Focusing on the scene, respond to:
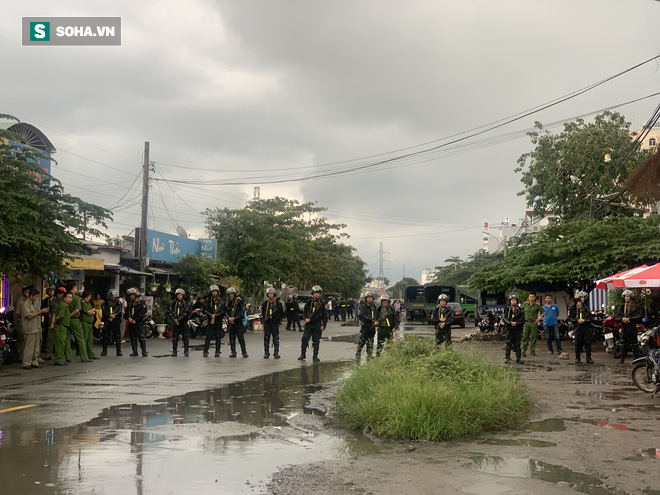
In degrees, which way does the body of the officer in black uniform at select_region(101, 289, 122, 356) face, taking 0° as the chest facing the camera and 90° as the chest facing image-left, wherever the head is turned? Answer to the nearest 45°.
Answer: approximately 0°

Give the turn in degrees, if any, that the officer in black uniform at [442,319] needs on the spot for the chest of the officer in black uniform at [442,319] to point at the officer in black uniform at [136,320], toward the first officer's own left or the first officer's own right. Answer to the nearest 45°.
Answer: approximately 90° to the first officer's own right

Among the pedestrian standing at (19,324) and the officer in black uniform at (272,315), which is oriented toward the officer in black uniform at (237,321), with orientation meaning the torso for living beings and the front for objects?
the pedestrian standing

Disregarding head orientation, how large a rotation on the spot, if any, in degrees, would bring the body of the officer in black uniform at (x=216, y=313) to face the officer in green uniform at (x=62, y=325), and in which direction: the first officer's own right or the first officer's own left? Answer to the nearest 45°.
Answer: approximately 45° to the first officer's own right

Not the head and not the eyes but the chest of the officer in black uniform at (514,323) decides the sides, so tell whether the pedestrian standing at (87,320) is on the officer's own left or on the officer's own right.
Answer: on the officer's own right

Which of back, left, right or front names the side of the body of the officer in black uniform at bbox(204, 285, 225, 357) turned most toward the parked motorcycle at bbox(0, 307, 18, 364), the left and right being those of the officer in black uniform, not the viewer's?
right

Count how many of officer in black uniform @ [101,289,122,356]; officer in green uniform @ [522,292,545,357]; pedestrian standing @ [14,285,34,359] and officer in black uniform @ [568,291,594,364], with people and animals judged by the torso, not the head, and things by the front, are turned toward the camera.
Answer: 3

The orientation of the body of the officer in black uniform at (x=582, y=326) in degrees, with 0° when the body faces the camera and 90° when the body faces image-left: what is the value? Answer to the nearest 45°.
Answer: approximately 0°

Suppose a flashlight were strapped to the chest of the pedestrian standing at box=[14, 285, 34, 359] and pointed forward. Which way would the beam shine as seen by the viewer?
to the viewer's right
